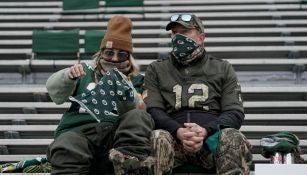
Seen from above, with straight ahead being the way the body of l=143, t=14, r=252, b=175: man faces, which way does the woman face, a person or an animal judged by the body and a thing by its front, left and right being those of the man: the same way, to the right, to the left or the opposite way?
the same way

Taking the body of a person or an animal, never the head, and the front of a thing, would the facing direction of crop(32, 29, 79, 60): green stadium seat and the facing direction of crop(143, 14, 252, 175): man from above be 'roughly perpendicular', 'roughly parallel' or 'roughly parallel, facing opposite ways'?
roughly parallel

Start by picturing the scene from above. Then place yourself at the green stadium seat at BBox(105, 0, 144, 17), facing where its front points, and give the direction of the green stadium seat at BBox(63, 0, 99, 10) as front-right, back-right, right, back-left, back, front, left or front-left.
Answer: right

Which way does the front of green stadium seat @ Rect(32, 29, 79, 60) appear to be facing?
toward the camera

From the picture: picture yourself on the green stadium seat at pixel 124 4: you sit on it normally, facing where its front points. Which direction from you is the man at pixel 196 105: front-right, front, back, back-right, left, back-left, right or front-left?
front

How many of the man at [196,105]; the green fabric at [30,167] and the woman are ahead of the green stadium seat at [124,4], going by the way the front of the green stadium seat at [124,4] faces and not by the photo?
3

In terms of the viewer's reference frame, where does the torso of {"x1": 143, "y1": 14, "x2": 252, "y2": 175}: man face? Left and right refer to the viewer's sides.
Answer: facing the viewer

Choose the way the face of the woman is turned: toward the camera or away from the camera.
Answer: toward the camera

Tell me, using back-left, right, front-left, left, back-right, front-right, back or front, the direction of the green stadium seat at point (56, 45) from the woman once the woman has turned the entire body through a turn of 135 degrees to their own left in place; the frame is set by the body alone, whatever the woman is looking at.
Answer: front-left

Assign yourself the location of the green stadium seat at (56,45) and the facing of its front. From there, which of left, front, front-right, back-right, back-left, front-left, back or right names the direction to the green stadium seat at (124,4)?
back-left

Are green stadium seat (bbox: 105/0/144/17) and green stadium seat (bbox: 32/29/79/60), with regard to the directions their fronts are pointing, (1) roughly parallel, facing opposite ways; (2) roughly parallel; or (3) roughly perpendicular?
roughly parallel

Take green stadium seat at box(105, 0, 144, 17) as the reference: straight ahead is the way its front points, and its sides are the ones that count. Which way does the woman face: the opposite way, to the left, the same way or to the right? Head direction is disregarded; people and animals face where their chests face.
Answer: the same way

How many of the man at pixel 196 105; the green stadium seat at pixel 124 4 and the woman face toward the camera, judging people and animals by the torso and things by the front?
3

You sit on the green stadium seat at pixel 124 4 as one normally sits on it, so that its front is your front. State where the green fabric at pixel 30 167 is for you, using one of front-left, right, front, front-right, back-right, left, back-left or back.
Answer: front
